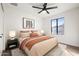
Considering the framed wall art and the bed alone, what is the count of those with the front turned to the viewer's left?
0

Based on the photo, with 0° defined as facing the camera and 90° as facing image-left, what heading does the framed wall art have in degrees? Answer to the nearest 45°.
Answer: approximately 315°
